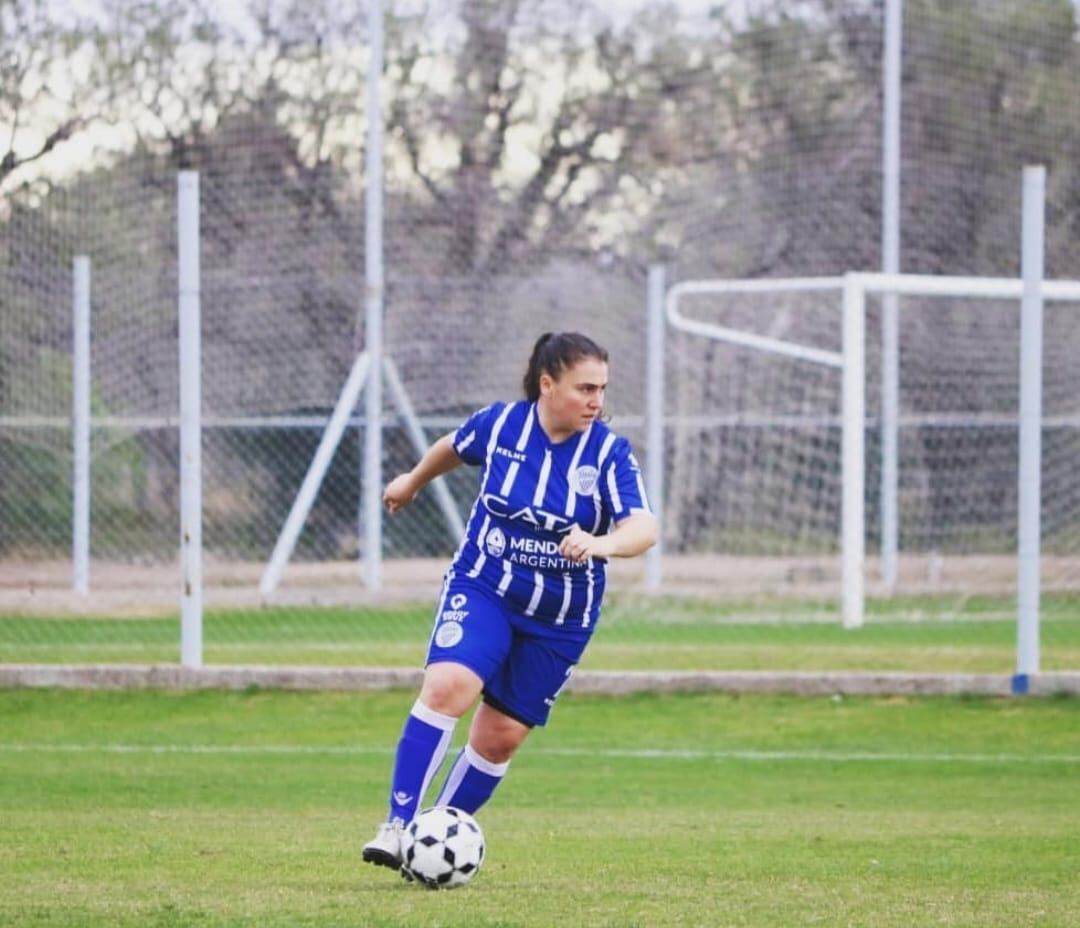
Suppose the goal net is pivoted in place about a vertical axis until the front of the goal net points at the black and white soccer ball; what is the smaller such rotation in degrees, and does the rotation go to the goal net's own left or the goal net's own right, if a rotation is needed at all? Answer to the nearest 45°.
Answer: approximately 45° to the goal net's own right

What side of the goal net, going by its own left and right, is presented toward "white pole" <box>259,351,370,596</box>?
back

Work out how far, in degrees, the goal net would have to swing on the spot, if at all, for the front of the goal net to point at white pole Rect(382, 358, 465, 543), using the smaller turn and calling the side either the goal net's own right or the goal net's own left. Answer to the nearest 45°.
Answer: approximately 90° to the goal net's own right

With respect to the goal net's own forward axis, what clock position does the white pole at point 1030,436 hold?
The white pole is roughly at 1 o'clock from the goal net.

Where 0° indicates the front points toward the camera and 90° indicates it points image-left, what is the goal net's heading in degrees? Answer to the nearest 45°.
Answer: approximately 315°

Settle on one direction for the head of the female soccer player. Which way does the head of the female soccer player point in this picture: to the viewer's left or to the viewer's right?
to the viewer's right

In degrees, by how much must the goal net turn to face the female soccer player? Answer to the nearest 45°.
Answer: approximately 45° to its right
